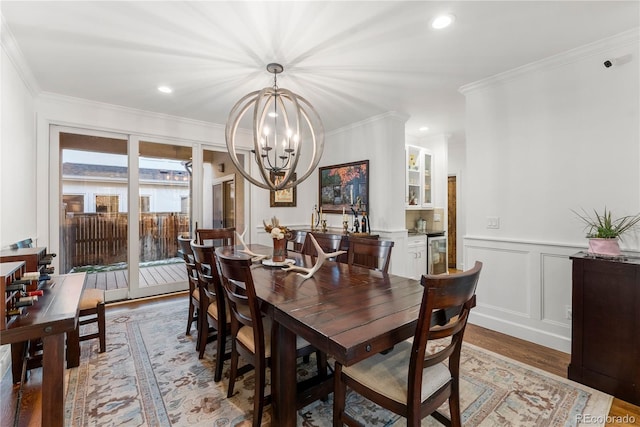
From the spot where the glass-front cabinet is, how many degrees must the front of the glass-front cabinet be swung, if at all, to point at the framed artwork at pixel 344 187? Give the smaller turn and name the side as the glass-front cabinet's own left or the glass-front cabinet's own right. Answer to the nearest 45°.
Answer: approximately 90° to the glass-front cabinet's own right

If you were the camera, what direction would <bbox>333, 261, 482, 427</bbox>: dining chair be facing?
facing away from the viewer and to the left of the viewer

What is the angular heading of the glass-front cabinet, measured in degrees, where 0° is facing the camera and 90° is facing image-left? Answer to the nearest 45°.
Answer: approximately 315°

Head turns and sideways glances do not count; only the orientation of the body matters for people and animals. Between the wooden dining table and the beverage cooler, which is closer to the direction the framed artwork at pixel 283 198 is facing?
the wooden dining table

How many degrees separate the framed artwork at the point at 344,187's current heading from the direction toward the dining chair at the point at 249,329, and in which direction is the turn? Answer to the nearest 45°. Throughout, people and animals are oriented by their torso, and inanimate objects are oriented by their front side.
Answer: approximately 45° to its left

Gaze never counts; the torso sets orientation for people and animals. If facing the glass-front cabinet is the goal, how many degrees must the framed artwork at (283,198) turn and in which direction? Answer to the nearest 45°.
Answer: approximately 90° to its left

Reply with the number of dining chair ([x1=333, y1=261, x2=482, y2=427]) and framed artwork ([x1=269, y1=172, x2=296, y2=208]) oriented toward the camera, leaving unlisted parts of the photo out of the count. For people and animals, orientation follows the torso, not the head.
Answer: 1

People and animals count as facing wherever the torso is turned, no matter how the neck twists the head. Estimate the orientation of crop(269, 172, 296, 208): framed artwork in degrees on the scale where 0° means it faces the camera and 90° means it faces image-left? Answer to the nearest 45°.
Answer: approximately 0°

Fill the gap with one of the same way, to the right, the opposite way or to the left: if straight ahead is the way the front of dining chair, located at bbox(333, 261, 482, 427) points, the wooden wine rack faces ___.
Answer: to the right

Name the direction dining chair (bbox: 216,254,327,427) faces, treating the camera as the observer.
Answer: facing away from the viewer and to the right of the viewer
